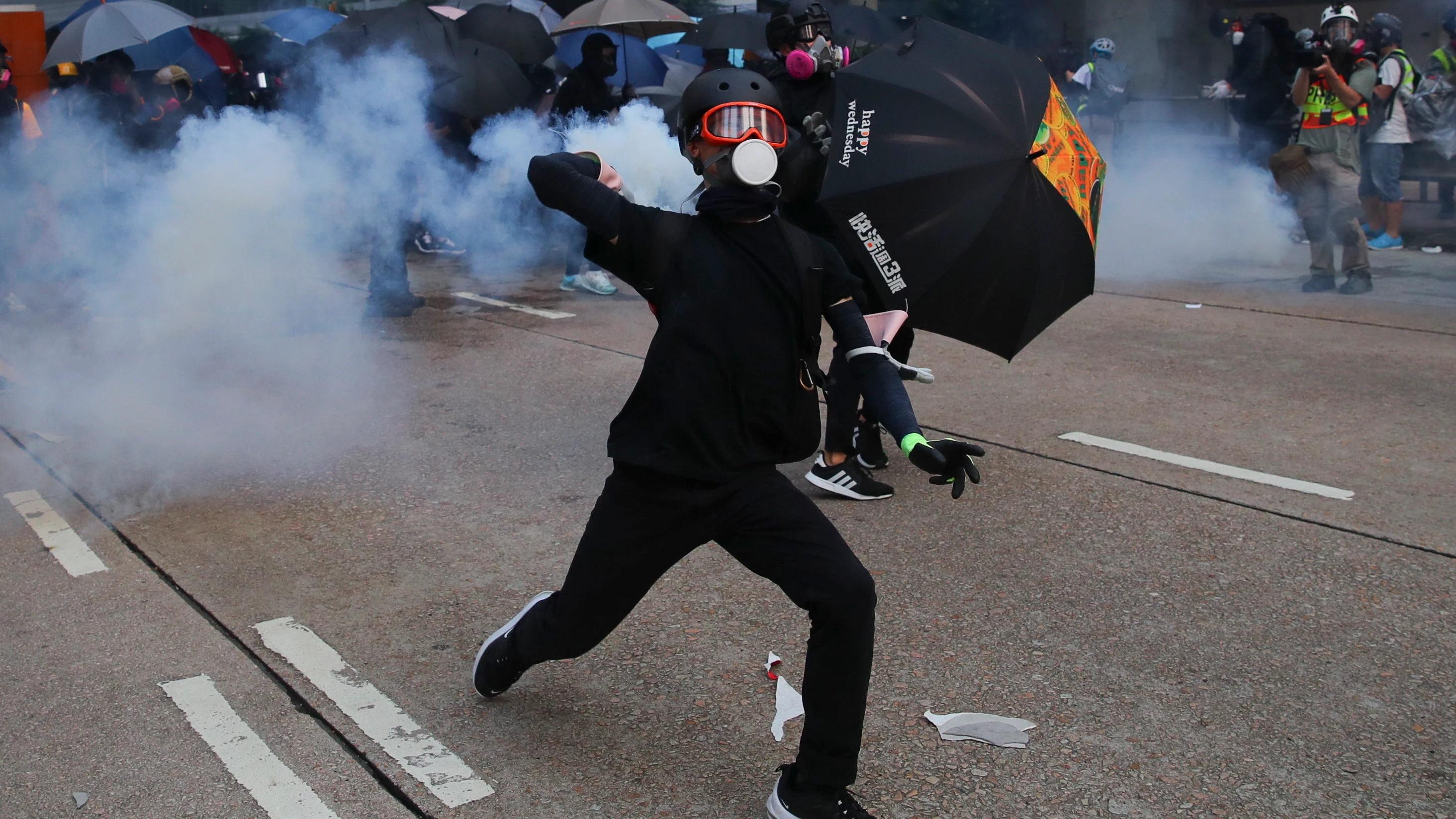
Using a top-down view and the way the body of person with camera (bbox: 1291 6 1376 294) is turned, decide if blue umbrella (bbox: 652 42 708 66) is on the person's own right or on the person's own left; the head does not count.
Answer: on the person's own right

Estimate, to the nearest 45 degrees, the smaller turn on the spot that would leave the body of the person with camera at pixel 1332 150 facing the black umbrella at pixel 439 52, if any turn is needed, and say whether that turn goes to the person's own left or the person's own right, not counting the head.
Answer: approximately 45° to the person's own right

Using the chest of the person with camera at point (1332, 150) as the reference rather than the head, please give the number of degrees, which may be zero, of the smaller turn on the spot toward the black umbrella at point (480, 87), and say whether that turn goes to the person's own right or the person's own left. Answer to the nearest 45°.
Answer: approximately 45° to the person's own right

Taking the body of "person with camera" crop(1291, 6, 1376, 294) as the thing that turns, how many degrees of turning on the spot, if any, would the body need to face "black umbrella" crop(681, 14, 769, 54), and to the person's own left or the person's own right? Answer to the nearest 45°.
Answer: approximately 90° to the person's own right

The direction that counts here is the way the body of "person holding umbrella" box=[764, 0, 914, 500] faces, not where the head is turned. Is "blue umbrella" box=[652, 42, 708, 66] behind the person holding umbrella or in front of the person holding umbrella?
behind

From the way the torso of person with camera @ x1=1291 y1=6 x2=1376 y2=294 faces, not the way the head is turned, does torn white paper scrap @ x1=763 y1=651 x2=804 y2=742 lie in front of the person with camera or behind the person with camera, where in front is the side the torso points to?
in front

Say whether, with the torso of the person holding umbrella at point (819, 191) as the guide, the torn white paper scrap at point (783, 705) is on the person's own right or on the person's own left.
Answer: on the person's own right

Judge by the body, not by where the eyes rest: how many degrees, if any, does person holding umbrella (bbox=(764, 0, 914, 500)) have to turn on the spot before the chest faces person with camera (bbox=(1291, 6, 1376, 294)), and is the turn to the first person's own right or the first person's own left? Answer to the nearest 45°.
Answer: approximately 90° to the first person's own left

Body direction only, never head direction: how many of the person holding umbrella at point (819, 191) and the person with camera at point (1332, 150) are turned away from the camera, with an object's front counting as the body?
0

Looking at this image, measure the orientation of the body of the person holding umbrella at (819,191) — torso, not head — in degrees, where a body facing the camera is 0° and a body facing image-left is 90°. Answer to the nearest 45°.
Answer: approximately 315°
